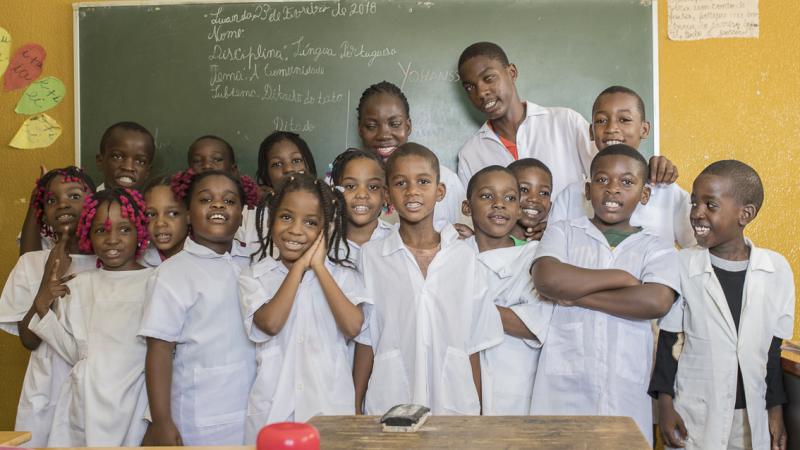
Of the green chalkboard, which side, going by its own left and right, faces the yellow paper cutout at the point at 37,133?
right

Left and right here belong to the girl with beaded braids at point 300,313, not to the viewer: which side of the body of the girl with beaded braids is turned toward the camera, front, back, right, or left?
front

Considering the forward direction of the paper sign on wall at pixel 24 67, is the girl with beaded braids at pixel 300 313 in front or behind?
in front

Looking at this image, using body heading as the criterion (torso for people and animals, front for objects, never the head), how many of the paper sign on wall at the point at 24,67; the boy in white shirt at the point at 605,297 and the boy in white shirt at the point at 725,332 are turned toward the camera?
3

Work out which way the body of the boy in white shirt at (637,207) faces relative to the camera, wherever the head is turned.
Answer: toward the camera

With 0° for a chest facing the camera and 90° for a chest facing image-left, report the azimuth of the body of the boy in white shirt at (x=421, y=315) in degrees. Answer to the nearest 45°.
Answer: approximately 0°

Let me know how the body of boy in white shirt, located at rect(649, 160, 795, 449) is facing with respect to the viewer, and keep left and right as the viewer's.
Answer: facing the viewer

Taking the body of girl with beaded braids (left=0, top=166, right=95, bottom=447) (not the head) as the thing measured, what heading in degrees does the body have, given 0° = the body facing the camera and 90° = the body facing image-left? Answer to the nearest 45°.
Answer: approximately 315°

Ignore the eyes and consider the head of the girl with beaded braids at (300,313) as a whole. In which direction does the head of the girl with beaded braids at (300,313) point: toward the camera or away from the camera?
toward the camera

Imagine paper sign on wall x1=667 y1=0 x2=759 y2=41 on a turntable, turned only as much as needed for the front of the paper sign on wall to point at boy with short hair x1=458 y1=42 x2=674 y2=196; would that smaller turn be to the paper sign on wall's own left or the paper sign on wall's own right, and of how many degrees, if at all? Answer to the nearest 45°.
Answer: approximately 45° to the paper sign on wall's own right

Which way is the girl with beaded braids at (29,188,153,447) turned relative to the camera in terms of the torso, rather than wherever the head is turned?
toward the camera
